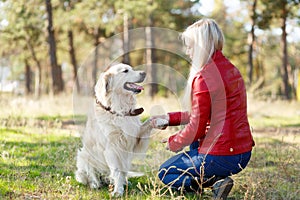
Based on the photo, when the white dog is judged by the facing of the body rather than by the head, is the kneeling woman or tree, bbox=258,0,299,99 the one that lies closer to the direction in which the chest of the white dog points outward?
the kneeling woman

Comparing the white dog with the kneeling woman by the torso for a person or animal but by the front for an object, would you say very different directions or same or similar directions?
very different directions

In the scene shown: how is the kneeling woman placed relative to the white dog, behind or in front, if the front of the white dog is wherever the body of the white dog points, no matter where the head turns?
in front

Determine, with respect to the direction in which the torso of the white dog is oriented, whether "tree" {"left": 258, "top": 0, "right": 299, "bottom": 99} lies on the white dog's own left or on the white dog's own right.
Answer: on the white dog's own left

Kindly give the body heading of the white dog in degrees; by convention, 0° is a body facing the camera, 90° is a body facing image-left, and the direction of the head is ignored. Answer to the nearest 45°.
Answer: approximately 315°

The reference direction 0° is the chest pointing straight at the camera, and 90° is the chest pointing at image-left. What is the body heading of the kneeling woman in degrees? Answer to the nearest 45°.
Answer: approximately 135°

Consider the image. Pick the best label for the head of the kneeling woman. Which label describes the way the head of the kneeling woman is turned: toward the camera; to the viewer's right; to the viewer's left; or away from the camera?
to the viewer's left

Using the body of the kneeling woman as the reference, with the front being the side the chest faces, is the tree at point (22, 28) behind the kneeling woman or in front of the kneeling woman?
in front

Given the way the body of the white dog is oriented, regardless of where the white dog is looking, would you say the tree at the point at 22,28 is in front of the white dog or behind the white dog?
behind
